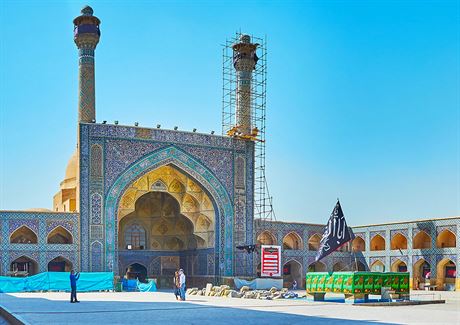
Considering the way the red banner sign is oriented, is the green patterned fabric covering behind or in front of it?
in front

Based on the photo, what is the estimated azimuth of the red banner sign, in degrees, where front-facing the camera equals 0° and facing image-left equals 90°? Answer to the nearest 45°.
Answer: approximately 0°
